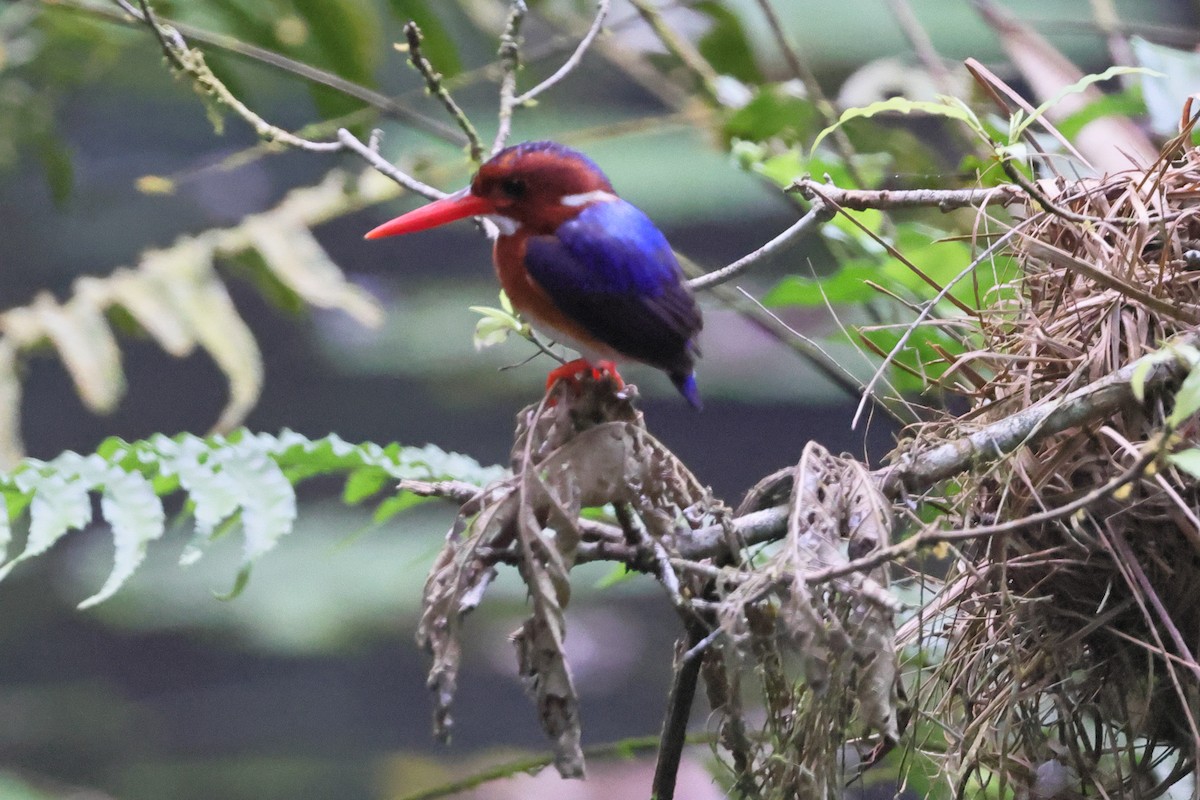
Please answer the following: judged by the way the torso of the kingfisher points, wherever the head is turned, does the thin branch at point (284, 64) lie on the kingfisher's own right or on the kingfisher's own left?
on the kingfisher's own right

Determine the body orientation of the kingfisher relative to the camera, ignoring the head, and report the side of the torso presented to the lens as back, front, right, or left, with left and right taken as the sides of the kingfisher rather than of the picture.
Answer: left

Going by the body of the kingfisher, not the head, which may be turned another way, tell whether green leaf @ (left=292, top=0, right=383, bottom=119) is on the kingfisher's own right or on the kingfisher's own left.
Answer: on the kingfisher's own right
